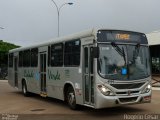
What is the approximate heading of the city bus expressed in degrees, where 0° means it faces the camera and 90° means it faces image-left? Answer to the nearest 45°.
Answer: approximately 315°
